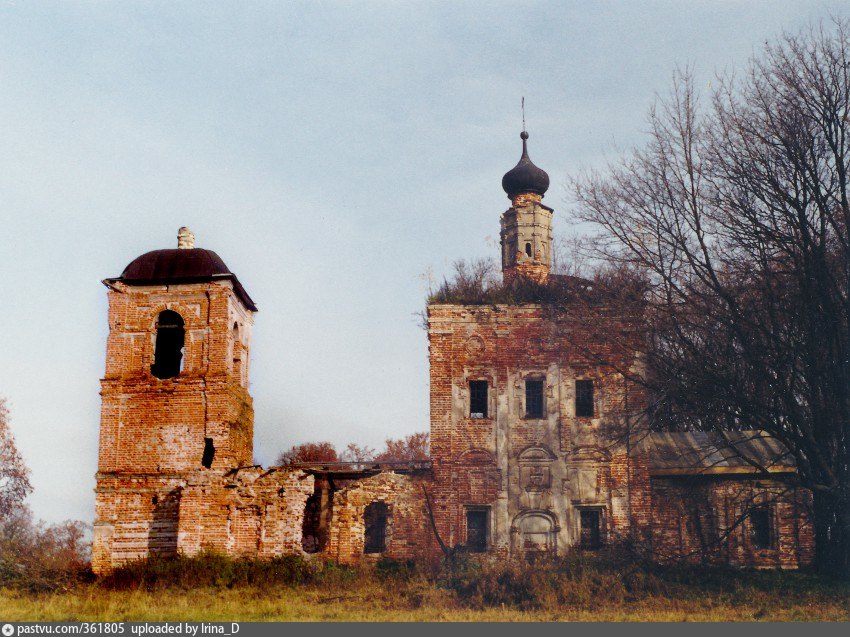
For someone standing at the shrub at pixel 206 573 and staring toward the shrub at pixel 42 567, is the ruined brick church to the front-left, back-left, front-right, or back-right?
back-right

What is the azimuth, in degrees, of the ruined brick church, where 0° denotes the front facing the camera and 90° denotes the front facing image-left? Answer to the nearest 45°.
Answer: approximately 90°

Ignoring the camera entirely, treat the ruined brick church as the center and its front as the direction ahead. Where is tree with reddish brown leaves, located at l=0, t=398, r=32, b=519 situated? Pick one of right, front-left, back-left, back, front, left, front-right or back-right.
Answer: front-right

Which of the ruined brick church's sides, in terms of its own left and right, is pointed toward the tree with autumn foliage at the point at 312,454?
right

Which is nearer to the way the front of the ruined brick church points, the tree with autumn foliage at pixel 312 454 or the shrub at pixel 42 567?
the shrub

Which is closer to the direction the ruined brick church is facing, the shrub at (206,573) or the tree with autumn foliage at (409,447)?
the shrub

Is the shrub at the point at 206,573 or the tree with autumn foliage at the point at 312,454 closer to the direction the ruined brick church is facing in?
the shrub

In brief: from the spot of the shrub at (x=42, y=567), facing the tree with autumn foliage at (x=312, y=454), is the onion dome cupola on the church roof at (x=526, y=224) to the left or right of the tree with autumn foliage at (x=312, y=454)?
right
